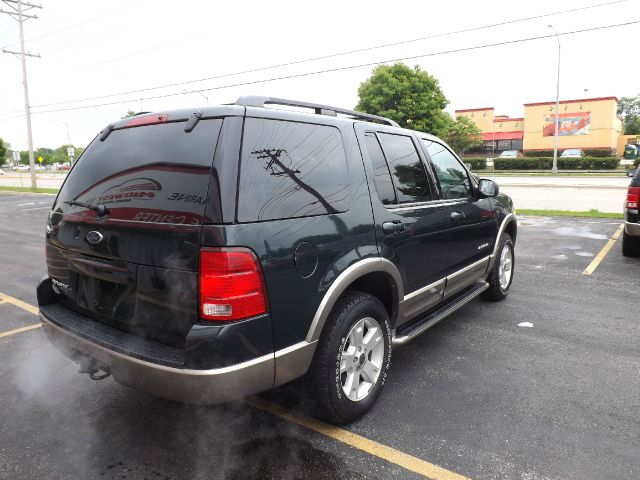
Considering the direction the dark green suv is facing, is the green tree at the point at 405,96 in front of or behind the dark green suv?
in front

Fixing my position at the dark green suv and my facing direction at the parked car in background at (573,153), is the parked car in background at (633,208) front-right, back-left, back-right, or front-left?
front-right

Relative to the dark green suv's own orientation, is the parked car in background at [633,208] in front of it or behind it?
in front

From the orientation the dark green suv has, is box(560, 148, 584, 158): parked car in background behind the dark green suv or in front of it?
in front

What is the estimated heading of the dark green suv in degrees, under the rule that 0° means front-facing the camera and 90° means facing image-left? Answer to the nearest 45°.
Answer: approximately 225°
